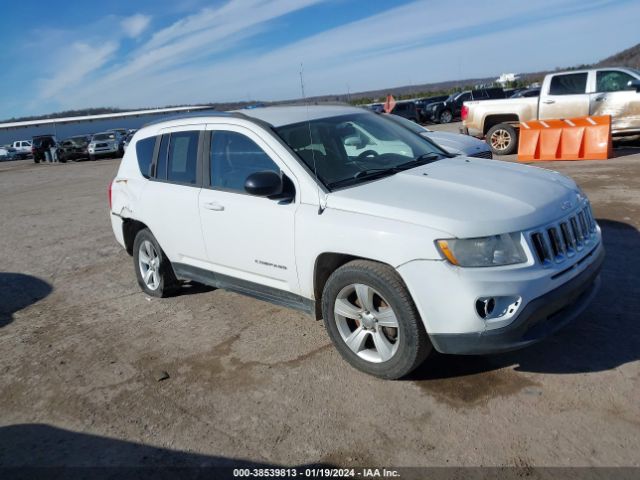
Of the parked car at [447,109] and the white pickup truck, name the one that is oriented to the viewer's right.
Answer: the white pickup truck

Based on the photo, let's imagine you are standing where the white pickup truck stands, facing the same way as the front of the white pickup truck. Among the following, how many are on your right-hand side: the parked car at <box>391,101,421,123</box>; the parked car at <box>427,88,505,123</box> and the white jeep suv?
1

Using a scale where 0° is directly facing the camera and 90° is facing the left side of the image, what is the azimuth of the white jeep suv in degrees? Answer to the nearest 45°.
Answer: approximately 315°

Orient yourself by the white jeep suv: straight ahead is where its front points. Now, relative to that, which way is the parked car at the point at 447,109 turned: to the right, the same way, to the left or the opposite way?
to the right

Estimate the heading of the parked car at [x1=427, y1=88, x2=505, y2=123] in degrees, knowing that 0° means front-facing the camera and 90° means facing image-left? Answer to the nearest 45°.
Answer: approximately 45°

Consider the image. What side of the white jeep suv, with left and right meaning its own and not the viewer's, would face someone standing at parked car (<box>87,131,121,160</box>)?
back

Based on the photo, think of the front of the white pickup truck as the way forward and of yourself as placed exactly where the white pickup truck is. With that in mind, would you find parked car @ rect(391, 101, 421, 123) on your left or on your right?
on your left

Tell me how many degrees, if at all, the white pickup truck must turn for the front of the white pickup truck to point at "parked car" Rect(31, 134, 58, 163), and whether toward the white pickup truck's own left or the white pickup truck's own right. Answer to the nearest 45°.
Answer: approximately 180°

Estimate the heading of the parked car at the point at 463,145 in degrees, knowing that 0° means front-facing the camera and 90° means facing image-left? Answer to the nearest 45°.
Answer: approximately 315°

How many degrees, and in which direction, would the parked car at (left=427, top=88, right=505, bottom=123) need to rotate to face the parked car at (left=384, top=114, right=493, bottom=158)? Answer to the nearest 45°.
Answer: approximately 45° to its left

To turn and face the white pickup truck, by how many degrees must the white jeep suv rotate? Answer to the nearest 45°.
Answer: approximately 90° to its left

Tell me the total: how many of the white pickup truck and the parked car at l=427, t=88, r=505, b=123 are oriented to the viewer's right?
1

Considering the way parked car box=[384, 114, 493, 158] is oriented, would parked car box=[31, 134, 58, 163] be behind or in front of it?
behind

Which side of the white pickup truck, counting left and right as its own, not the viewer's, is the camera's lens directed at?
right
